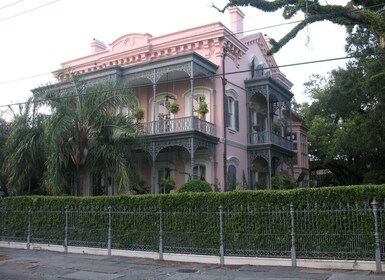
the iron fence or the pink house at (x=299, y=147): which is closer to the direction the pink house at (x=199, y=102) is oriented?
the iron fence

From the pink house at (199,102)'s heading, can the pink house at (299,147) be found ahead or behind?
behind

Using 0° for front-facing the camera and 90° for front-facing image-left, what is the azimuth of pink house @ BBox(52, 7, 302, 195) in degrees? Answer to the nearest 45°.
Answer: approximately 45°

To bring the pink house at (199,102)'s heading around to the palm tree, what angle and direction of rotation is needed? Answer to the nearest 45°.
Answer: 0° — it already faces it

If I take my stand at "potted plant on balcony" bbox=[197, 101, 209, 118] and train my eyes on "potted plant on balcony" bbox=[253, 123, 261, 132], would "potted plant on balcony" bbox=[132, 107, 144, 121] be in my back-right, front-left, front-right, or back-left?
back-left

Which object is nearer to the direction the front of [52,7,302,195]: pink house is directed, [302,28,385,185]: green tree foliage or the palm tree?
the palm tree
